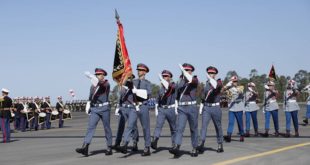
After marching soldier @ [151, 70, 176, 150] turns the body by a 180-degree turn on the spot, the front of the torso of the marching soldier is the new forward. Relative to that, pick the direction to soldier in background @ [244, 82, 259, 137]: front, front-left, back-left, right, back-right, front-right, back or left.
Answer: front

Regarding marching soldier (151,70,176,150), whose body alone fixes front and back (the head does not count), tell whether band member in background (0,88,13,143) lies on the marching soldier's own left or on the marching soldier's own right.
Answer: on the marching soldier's own right

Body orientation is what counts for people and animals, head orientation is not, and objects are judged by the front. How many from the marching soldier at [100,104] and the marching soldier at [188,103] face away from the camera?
0

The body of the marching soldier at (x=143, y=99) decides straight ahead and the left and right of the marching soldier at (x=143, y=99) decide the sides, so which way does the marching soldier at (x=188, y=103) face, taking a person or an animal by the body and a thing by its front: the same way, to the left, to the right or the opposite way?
the same way

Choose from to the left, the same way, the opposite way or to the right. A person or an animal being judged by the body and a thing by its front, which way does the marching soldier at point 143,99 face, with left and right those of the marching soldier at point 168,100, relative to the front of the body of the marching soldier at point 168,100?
the same way

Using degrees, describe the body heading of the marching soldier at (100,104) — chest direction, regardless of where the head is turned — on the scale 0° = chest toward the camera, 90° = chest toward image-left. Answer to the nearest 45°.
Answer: approximately 45°

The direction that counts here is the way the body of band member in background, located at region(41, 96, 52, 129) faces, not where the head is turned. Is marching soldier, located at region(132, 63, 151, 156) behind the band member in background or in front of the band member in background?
in front

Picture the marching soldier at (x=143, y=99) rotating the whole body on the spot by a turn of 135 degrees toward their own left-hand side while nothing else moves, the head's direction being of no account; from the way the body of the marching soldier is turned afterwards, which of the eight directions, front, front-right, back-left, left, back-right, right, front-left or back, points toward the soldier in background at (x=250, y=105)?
front-left

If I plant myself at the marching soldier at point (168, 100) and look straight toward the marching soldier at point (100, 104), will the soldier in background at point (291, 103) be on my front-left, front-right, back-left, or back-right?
back-right

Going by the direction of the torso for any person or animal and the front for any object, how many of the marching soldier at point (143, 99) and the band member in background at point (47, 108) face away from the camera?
0

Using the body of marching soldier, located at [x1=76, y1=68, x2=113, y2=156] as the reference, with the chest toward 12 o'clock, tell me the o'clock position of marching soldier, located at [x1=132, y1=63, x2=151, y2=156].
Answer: marching soldier, located at [x1=132, y1=63, x2=151, y2=156] is roughly at 8 o'clock from marching soldier, located at [x1=76, y1=68, x2=113, y2=156].

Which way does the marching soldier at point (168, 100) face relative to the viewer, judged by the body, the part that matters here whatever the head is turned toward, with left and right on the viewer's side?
facing the viewer and to the left of the viewer

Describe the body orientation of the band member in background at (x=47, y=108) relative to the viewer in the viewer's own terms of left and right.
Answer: facing the viewer and to the right of the viewer

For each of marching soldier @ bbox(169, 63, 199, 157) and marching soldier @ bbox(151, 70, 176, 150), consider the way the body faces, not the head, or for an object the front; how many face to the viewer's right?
0

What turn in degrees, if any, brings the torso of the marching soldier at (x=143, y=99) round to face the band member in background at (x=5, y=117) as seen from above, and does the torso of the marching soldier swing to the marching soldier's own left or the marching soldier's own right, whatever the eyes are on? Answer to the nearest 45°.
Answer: approximately 90° to the marching soldier's own right
